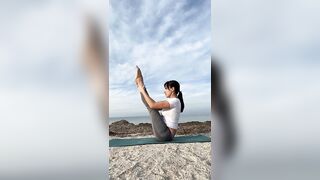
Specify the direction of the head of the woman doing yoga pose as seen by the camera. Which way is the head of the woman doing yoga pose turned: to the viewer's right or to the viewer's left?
to the viewer's left

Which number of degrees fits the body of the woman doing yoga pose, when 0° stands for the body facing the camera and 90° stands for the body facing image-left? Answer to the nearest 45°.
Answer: approximately 90°
